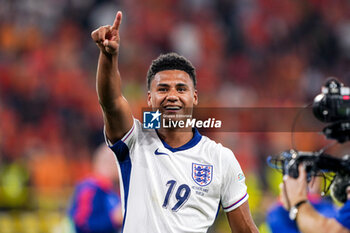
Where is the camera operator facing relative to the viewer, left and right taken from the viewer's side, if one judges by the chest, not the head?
facing to the left of the viewer

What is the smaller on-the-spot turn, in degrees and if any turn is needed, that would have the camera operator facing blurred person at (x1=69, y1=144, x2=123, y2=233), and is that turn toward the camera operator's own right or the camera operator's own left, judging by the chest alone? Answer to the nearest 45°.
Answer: approximately 45° to the camera operator's own right
